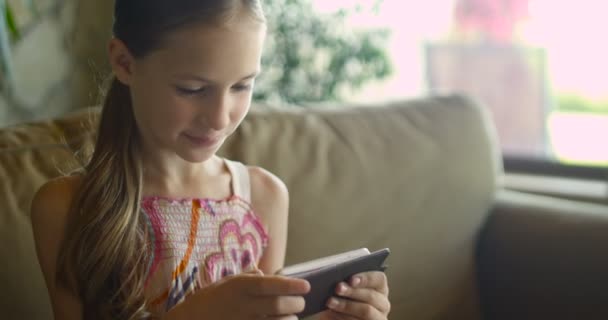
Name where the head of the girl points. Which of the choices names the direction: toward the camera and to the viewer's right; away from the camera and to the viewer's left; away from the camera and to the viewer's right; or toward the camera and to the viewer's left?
toward the camera and to the viewer's right

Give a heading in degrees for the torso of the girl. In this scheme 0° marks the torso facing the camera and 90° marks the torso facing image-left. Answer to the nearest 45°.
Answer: approximately 315°

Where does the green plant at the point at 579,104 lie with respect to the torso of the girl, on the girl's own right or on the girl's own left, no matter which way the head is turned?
on the girl's own left

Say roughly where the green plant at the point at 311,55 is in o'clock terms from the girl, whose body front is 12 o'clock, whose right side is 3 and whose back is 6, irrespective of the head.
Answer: The green plant is roughly at 8 o'clock from the girl.
